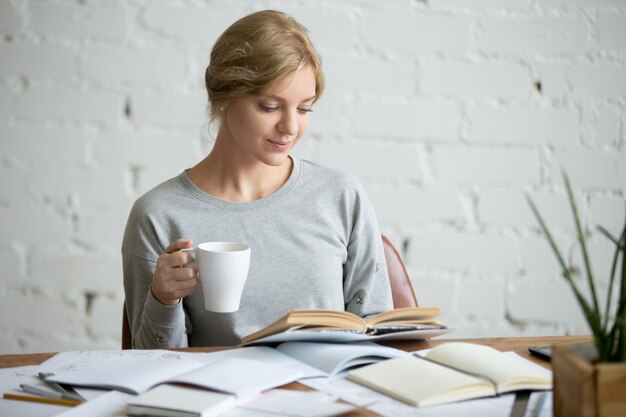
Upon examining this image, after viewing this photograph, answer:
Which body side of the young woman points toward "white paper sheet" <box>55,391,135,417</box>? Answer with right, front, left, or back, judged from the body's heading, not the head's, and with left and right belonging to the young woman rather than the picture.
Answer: front

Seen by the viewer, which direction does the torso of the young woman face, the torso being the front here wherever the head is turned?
toward the camera

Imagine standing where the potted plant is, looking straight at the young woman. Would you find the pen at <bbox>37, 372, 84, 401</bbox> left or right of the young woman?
left

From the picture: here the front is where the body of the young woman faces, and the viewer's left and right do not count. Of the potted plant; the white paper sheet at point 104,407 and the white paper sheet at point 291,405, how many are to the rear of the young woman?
0

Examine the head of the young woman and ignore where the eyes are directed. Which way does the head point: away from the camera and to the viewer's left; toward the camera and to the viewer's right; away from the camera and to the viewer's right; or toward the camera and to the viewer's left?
toward the camera and to the viewer's right

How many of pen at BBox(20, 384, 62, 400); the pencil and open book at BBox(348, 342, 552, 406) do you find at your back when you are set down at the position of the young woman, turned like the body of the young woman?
0

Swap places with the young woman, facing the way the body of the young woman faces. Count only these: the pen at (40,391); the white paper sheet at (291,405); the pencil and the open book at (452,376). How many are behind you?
0

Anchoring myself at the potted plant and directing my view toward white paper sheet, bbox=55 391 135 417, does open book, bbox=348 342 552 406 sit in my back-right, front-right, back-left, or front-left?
front-right

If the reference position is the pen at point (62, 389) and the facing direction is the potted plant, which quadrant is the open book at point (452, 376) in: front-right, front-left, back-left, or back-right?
front-left

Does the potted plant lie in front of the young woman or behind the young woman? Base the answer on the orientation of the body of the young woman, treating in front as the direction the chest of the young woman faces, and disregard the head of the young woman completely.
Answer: in front

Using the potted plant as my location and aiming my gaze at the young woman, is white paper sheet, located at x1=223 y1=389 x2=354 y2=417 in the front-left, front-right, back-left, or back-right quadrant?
front-left

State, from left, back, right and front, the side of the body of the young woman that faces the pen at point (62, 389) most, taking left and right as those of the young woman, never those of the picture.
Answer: front

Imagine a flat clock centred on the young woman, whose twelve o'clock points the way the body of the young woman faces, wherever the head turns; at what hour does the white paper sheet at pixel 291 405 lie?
The white paper sheet is roughly at 12 o'clock from the young woman.

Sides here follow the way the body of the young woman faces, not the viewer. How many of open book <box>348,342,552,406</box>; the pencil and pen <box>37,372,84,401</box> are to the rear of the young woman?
0
